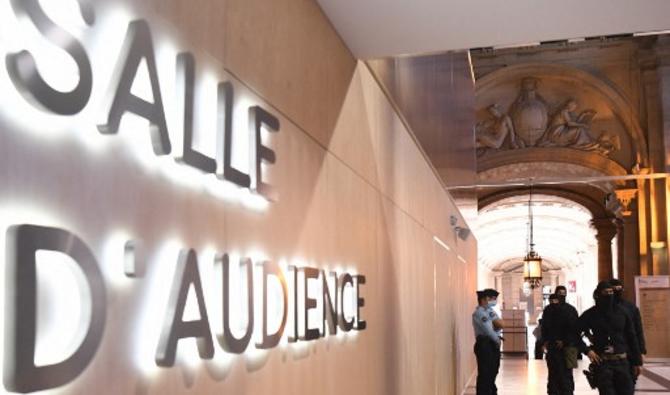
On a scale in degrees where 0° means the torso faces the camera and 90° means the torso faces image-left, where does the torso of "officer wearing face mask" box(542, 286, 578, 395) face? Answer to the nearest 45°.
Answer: approximately 0°

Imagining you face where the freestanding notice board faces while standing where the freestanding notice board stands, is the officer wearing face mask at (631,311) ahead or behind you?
ahead

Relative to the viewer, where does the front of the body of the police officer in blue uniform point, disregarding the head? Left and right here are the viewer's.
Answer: facing to the right of the viewer

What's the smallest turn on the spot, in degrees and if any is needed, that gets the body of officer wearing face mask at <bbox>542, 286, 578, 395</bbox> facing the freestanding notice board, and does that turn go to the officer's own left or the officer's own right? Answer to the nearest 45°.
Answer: approximately 180°

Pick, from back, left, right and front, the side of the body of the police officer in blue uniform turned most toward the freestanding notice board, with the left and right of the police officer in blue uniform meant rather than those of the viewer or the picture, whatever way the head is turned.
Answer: left

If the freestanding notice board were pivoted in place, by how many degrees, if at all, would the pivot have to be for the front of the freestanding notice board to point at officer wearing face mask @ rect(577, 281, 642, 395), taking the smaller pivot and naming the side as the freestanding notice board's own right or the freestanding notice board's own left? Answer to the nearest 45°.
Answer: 0° — it already faces them

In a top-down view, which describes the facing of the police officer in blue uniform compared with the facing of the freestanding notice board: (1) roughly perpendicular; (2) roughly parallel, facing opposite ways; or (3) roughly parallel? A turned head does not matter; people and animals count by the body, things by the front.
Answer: roughly perpendicular
